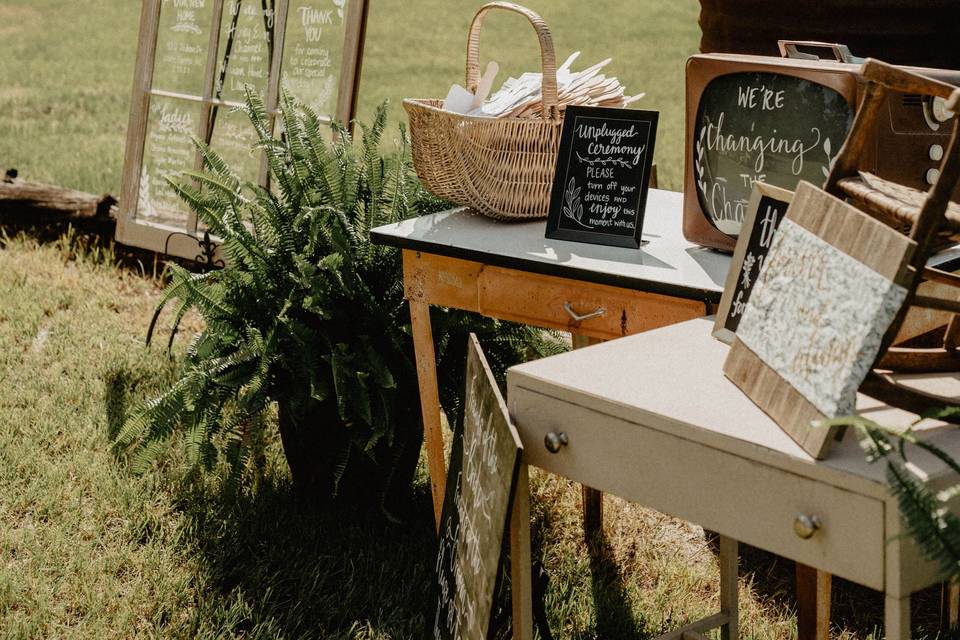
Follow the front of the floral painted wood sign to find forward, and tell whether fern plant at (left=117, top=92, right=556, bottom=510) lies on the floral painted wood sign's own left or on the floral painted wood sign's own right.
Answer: on the floral painted wood sign's own right

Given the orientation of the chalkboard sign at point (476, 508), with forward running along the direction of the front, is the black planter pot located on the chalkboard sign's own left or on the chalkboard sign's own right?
on the chalkboard sign's own right

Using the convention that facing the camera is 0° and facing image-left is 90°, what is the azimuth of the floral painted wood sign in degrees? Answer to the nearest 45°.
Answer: approximately 45°

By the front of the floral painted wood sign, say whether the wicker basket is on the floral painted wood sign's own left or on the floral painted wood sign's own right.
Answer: on the floral painted wood sign's own right

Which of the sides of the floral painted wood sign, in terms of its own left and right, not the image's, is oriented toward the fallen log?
right
